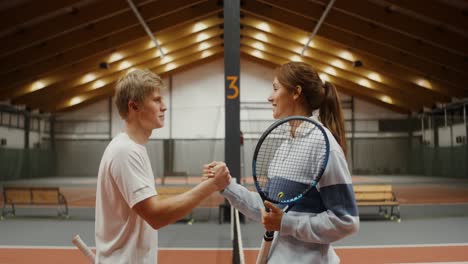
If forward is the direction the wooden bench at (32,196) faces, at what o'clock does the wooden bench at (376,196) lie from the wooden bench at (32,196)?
the wooden bench at (376,196) is roughly at 10 o'clock from the wooden bench at (32,196).

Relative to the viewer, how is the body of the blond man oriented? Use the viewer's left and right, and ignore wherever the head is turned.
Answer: facing to the right of the viewer

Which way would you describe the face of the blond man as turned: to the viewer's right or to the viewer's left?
to the viewer's right

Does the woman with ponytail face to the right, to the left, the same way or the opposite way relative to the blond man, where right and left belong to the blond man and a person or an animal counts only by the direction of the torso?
the opposite way

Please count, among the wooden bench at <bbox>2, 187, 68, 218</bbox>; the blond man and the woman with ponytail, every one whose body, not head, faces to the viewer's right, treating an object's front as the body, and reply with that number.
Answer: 1

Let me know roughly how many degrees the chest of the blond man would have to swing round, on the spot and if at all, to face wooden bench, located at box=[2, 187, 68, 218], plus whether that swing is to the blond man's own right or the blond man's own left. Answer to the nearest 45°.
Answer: approximately 90° to the blond man's own left

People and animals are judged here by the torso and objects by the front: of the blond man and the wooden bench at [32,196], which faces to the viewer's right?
the blond man

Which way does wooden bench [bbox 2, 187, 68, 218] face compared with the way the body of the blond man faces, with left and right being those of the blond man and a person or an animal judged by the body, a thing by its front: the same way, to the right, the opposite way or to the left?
to the right

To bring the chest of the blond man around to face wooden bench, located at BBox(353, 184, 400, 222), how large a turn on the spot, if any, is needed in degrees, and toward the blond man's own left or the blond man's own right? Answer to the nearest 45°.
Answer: approximately 45° to the blond man's own left

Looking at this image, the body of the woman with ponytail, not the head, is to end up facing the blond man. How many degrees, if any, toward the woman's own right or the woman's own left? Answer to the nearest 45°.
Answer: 0° — they already face them

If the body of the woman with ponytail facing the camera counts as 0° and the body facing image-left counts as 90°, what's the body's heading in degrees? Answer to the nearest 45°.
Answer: approximately 90°

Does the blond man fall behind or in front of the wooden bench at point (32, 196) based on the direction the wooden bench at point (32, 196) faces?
in front

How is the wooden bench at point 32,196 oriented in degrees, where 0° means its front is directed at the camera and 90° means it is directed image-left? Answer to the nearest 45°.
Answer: approximately 0°
